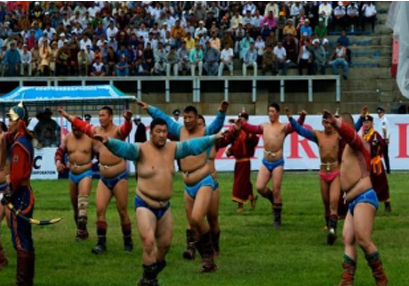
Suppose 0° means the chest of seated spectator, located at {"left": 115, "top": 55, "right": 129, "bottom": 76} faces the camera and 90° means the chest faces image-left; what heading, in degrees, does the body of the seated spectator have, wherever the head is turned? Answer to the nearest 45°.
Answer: approximately 0°

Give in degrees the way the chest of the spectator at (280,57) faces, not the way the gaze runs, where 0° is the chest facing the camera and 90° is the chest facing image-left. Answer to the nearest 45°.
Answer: approximately 0°

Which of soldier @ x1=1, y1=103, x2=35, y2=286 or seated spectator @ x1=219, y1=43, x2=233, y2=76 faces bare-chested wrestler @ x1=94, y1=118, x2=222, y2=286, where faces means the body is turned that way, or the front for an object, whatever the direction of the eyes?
the seated spectator

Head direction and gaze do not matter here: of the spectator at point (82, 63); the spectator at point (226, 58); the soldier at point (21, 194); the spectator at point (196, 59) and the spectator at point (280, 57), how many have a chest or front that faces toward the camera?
4

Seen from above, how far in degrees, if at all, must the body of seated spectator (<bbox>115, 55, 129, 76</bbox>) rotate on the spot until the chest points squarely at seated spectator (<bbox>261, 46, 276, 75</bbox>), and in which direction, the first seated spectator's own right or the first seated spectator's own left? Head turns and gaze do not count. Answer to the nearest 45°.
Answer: approximately 90° to the first seated spectator's own left

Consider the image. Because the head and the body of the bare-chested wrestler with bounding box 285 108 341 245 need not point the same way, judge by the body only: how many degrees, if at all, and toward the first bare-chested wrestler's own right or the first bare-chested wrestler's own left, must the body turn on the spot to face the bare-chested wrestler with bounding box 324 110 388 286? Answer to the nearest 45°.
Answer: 0° — they already face them
